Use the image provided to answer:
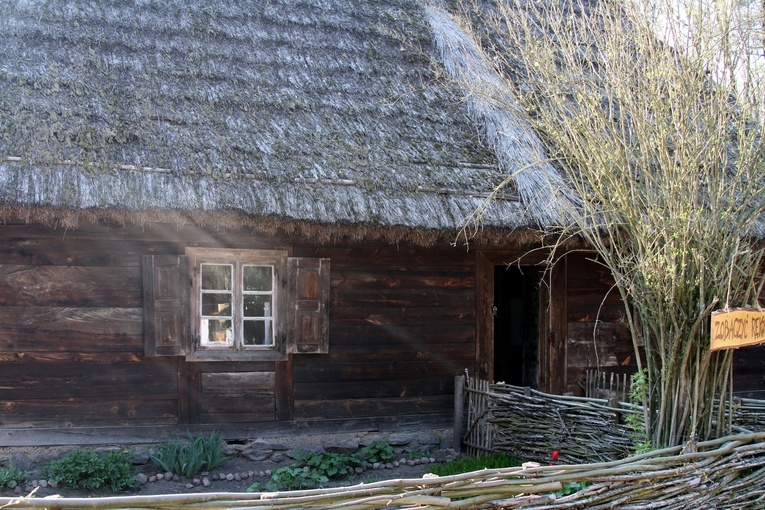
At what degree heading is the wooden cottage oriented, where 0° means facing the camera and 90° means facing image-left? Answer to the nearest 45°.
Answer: approximately 0°

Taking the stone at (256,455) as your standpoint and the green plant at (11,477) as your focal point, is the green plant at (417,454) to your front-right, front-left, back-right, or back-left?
back-left
